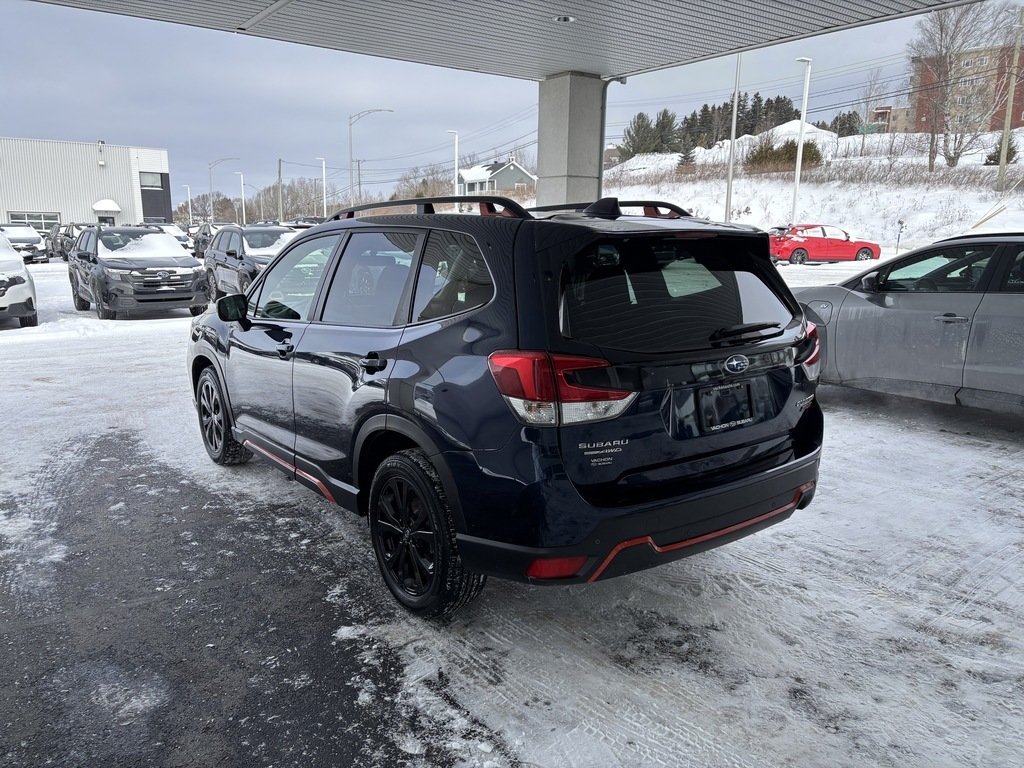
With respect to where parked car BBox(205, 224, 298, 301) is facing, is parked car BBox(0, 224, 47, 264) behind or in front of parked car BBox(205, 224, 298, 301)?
behind

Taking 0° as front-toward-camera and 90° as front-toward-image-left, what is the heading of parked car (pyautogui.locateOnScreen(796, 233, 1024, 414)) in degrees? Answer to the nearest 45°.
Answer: approximately 90°

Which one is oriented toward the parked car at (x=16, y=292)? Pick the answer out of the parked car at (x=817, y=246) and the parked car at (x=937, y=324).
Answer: the parked car at (x=937, y=324)

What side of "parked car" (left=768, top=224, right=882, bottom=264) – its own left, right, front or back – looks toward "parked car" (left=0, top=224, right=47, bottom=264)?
back

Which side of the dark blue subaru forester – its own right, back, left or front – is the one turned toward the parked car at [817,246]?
right

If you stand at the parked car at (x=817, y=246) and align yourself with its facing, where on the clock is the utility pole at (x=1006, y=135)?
The utility pole is roughly at 10 o'clock from the parked car.

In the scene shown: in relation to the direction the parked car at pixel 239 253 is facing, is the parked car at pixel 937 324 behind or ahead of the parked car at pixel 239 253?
ahead

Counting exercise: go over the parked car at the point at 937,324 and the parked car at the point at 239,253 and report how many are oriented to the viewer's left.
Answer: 1

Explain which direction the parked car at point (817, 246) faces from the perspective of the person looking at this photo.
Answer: facing to the right of the viewer

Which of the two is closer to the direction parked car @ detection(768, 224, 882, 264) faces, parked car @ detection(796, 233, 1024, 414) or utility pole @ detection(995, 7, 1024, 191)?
the utility pole

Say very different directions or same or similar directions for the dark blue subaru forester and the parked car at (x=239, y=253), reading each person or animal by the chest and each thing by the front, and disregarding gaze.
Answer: very different directions

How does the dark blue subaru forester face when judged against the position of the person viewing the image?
facing away from the viewer and to the left of the viewer

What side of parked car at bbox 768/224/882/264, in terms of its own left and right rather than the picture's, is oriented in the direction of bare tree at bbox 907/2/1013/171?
left
